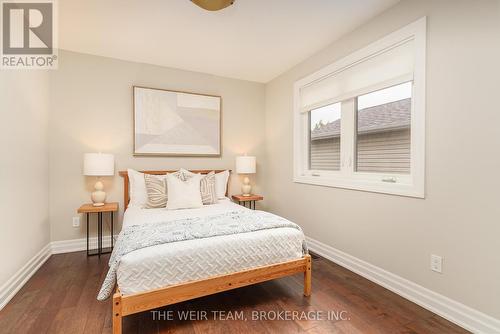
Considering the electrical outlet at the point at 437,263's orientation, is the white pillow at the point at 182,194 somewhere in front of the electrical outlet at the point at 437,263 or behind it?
in front

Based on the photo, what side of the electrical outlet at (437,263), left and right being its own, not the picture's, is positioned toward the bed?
front

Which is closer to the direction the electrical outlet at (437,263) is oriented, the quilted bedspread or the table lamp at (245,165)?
the quilted bedspread

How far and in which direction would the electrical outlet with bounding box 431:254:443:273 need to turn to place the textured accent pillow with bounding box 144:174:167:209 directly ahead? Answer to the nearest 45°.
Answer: approximately 45° to its right

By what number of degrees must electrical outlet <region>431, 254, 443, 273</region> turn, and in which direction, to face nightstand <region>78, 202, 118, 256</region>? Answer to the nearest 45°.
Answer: approximately 45° to its right

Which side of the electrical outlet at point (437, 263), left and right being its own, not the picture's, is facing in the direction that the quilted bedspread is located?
front

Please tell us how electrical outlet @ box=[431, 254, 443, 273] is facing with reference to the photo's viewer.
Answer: facing the viewer and to the left of the viewer

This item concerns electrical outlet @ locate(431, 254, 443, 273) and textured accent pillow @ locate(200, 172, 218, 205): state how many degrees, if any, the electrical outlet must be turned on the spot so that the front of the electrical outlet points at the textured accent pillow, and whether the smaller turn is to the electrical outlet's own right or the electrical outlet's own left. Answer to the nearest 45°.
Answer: approximately 45° to the electrical outlet's own right

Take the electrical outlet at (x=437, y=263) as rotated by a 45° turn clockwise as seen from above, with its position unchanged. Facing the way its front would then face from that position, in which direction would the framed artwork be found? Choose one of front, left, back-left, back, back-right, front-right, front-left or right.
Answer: front

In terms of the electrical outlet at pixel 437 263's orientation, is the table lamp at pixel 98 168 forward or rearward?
forward

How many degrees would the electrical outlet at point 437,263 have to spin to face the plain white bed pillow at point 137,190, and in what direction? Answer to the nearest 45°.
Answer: approximately 45° to its right

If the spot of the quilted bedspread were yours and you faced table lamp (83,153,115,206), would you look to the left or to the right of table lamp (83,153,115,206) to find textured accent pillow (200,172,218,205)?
right

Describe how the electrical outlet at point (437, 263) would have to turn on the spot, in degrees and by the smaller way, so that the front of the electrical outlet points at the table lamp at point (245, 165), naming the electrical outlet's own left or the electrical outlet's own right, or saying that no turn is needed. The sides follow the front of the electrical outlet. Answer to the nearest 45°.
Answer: approximately 45° to the electrical outlet's own right
